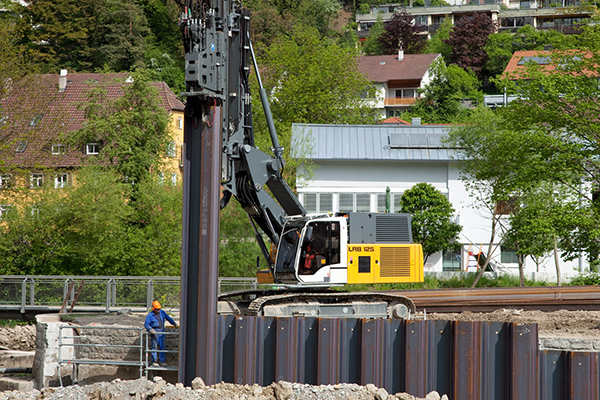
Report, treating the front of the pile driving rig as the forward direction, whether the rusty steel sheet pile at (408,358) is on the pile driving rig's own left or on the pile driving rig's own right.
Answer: on the pile driving rig's own left

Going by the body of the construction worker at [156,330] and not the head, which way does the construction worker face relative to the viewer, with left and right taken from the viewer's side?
facing the viewer and to the right of the viewer

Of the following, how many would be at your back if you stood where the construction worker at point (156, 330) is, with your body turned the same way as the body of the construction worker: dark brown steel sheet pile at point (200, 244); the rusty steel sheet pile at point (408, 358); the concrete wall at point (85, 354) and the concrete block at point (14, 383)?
2

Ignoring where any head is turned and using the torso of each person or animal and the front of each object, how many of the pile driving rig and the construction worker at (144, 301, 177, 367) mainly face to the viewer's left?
1

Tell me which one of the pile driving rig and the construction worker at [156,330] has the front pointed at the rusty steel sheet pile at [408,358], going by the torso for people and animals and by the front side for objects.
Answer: the construction worker

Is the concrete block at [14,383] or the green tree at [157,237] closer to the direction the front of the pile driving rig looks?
the concrete block

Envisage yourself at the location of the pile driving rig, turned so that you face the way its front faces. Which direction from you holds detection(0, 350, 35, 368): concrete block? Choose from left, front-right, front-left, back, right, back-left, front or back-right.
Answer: front-right

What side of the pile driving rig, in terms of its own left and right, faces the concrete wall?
front

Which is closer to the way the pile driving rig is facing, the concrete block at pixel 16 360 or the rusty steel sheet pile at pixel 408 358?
the concrete block

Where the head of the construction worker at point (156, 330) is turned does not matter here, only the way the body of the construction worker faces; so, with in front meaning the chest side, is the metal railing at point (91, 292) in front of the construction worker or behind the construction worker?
behind

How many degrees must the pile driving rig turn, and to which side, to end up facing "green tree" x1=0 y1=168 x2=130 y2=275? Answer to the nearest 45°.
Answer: approximately 45° to its right

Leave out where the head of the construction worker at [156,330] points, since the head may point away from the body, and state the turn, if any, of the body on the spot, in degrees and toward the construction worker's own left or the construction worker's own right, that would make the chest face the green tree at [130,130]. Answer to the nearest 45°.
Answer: approximately 135° to the construction worker's own left

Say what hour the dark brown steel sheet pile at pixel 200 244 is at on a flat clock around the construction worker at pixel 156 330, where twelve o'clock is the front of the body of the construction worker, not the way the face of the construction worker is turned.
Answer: The dark brown steel sheet pile is roughly at 10 o'clock from the construction worker.

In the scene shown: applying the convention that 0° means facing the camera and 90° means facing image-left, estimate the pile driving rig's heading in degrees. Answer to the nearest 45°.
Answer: approximately 90°

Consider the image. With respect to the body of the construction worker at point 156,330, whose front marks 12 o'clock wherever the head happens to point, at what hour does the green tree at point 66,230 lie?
The green tree is roughly at 7 o'clock from the construction worker.
